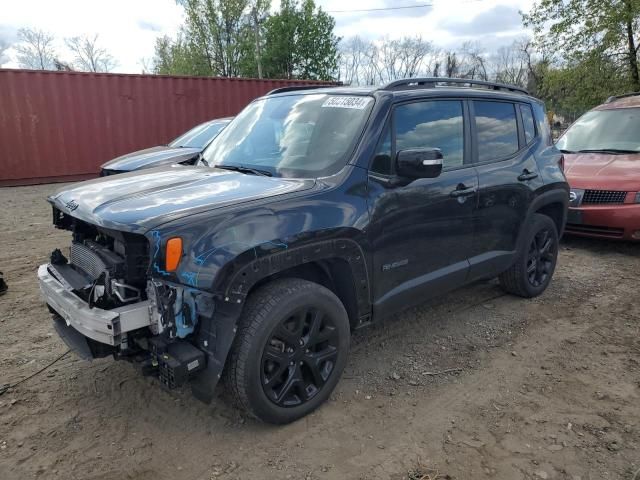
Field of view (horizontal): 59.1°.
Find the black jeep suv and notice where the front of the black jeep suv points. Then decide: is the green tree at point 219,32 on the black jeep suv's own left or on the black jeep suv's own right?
on the black jeep suv's own right

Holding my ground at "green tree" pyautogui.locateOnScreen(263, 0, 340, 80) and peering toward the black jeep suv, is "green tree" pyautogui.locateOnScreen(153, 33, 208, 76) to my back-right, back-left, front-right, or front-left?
back-right

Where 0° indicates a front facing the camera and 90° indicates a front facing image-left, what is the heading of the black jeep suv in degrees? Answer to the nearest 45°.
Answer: approximately 45°

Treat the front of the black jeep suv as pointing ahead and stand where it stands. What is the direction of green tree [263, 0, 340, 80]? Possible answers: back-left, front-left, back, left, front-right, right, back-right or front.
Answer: back-right

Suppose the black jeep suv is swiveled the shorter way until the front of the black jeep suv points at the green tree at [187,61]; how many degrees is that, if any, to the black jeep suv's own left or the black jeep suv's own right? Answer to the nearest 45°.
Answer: approximately 135° to the black jeep suv's own right

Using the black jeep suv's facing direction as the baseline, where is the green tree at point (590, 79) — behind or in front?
behind

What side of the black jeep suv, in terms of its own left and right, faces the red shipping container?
right
